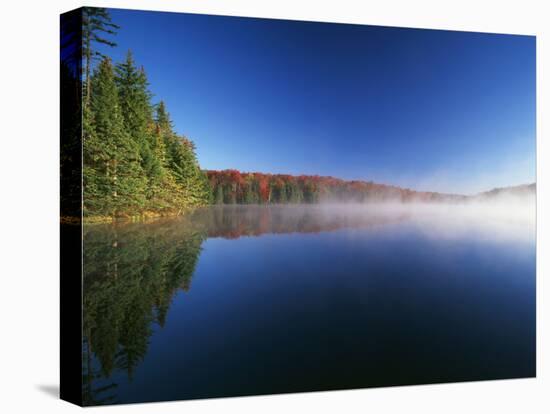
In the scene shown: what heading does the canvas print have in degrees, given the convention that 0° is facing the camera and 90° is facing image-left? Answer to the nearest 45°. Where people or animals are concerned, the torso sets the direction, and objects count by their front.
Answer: approximately 315°
